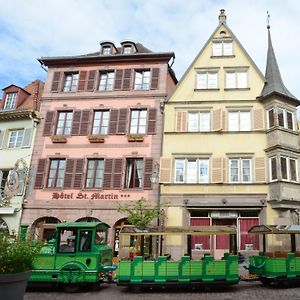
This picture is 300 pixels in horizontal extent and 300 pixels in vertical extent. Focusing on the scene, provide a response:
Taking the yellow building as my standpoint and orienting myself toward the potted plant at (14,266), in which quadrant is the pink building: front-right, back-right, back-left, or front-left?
front-right

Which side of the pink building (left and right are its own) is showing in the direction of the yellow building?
left

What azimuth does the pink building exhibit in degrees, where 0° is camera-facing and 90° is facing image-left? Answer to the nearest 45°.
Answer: approximately 0°

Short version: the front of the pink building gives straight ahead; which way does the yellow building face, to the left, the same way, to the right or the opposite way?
the same way

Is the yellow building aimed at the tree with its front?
no

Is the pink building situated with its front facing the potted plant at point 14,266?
yes

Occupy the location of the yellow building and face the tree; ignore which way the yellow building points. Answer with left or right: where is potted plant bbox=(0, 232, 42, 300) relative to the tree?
left

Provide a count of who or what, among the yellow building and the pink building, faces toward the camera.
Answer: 2

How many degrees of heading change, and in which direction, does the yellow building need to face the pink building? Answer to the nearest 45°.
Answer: approximately 90° to its right
